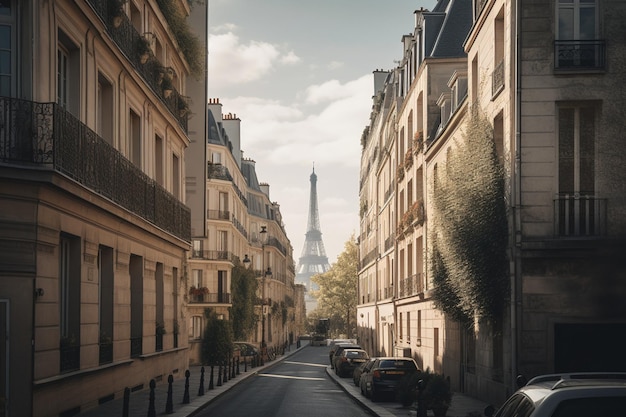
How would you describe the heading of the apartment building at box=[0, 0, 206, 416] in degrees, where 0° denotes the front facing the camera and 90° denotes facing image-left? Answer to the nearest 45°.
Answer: approximately 315°

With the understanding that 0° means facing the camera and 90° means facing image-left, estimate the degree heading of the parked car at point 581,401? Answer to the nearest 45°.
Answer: approximately 135°

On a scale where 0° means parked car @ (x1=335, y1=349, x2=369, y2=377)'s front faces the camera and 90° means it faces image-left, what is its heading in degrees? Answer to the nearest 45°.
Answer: approximately 180°

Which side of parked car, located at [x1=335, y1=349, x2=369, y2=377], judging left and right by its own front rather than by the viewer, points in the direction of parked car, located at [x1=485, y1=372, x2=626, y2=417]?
back

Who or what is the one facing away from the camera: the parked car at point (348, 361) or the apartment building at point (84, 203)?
the parked car

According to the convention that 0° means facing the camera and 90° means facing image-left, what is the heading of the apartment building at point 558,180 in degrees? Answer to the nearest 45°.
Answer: approximately 45°

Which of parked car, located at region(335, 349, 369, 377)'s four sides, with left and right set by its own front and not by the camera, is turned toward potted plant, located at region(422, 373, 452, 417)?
back
